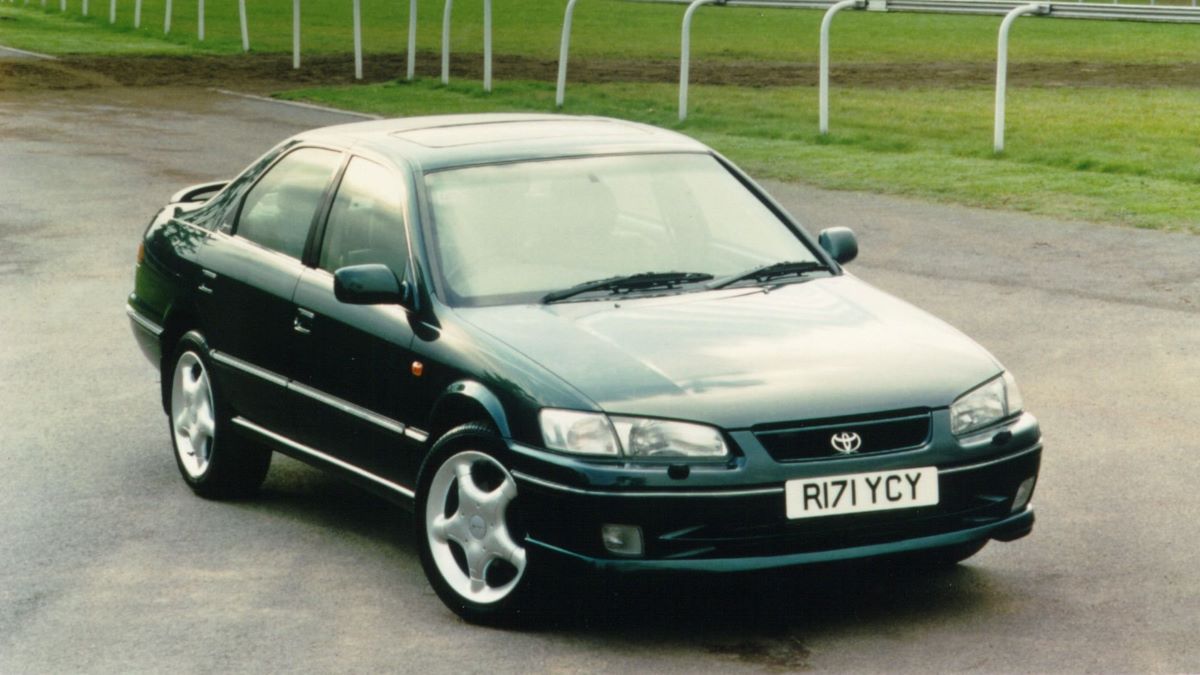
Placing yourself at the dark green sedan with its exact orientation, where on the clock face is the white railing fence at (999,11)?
The white railing fence is roughly at 8 o'clock from the dark green sedan.

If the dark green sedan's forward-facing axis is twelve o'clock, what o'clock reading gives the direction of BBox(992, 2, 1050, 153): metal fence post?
The metal fence post is roughly at 8 o'clock from the dark green sedan.

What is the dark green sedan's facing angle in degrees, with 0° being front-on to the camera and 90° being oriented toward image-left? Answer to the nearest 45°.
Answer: approximately 315°
